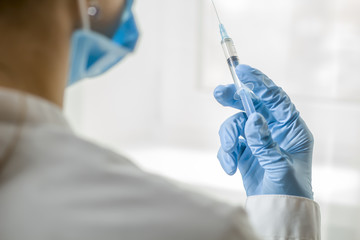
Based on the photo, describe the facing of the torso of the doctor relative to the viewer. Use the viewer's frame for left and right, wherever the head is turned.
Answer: facing away from the viewer and to the right of the viewer

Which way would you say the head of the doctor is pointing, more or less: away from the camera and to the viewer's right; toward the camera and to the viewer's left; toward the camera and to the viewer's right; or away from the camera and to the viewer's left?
away from the camera and to the viewer's right
